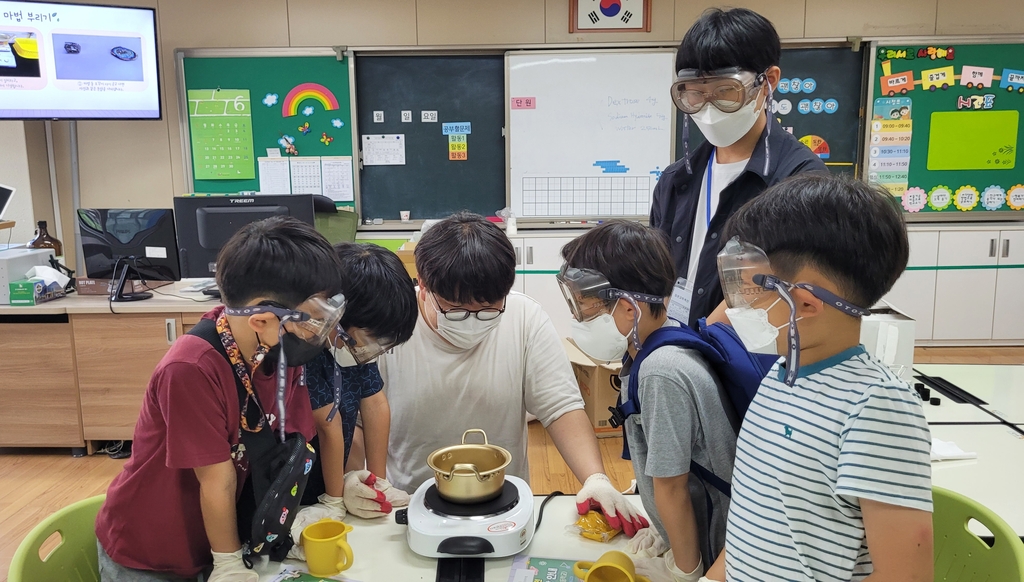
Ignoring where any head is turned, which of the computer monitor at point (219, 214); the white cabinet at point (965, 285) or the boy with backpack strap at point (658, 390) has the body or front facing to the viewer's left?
the boy with backpack strap

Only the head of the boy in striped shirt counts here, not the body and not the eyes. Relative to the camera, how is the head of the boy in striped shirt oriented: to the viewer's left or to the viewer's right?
to the viewer's left

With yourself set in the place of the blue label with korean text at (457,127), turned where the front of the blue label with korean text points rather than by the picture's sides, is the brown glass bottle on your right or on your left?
on your right

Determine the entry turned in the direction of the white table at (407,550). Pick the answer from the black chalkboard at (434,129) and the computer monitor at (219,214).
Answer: the black chalkboard

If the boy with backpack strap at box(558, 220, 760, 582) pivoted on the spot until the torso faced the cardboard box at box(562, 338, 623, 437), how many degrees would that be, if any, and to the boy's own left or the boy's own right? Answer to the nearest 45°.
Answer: approximately 90° to the boy's own right

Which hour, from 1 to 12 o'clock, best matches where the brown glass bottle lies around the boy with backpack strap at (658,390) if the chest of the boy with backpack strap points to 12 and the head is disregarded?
The brown glass bottle is roughly at 1 o'clock from the boy with backpack strap.

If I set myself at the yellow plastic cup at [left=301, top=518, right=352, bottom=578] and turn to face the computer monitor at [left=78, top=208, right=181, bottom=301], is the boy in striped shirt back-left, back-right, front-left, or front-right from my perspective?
back-right

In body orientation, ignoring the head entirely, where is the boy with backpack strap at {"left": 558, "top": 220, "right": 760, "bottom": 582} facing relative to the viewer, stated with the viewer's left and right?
facing to the left of the viewer

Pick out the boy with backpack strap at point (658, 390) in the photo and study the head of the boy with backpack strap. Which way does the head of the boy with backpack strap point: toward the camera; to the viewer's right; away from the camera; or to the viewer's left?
to the viewer's left
